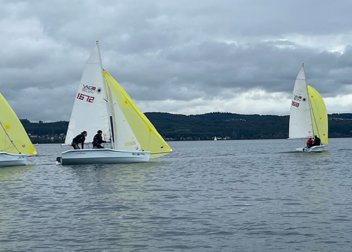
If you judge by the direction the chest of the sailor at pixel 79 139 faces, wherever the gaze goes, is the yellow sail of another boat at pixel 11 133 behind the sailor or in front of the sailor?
behind

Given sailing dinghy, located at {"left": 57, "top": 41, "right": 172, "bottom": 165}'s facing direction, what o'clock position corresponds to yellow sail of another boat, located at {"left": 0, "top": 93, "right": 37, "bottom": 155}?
The yellow sail of another boat is roughly at 7 o'clock from the sailing dinghy.

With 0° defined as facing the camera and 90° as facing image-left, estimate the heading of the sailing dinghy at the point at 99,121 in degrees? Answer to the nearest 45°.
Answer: approximately 270°
